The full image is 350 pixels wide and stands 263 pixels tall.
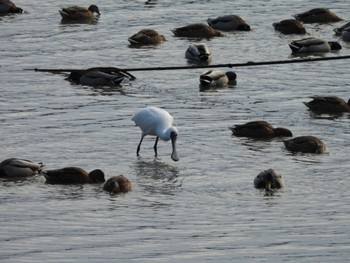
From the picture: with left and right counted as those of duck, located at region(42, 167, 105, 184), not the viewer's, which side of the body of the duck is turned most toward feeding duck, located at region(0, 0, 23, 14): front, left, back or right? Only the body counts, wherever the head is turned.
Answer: left

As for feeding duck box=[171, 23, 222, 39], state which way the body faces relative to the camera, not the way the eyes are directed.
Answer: to the viewer's right

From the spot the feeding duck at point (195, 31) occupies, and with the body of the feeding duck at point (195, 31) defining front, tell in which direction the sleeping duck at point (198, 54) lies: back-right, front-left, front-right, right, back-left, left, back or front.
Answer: right

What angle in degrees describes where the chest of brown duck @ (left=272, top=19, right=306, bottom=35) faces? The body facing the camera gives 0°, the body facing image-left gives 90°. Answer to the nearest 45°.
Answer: approximately 270°

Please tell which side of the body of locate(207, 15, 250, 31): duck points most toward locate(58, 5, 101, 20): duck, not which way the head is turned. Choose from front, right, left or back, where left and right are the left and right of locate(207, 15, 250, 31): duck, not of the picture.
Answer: back

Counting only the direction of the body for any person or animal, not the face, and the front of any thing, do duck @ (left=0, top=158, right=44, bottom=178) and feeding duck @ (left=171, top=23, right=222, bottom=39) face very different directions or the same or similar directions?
very different directions

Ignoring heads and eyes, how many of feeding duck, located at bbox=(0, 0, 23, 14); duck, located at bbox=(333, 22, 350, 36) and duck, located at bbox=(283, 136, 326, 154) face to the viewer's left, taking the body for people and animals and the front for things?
2

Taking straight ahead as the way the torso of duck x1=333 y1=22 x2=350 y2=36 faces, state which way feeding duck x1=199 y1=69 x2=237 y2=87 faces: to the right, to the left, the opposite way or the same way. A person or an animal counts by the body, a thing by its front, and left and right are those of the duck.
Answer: the opposite way

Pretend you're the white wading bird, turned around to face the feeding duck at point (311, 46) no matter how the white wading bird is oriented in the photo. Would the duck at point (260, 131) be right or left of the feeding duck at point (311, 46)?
right

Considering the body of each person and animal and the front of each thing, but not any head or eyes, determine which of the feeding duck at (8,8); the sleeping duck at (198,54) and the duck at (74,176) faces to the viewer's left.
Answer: the feeding duck at (8,8)
